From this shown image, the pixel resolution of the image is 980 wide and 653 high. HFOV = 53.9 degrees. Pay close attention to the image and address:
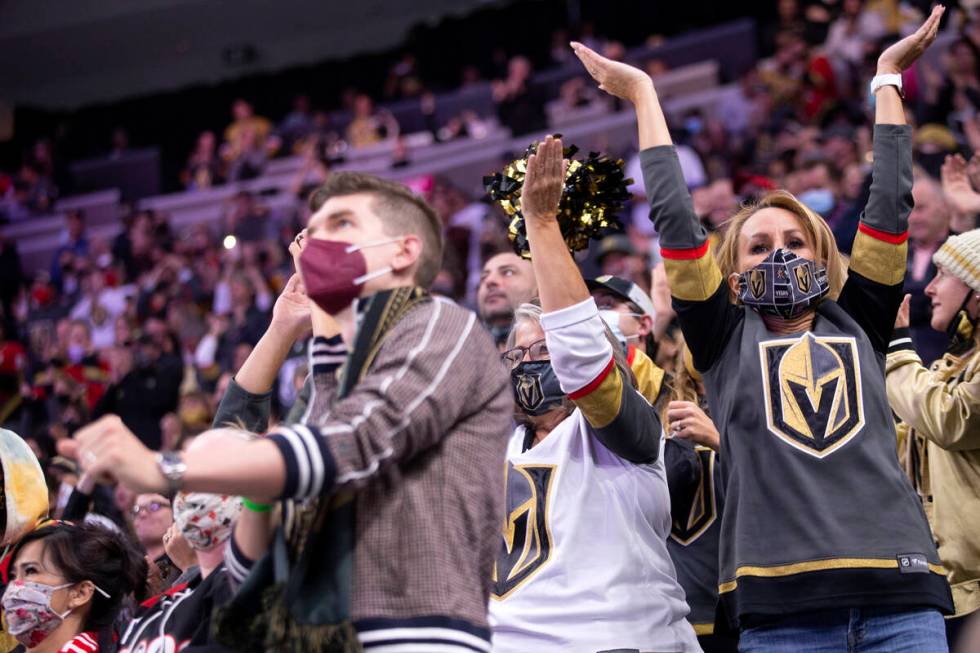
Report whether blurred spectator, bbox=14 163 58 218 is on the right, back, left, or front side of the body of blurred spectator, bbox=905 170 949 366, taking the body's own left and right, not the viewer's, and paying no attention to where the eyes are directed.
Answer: right

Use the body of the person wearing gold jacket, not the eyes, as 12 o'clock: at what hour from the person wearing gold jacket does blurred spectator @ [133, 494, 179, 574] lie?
The blurred spectator is roughly at 12 o'clock from the person wearing gold jacket.

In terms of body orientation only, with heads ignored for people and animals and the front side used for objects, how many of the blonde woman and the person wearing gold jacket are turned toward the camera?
1

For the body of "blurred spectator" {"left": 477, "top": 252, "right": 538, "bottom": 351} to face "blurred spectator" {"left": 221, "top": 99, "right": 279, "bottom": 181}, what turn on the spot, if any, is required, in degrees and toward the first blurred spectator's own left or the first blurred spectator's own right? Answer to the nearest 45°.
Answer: approximately 135° to the first blurred spectator's own right

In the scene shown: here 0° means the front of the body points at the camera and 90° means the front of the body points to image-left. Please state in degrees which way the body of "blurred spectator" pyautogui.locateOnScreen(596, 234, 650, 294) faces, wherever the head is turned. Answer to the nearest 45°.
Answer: approximately 45°

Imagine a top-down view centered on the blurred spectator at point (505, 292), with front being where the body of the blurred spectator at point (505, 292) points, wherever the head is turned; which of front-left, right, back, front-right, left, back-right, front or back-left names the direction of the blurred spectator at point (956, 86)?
back

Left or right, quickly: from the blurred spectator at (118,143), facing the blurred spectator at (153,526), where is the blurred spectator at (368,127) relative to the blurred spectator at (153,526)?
left

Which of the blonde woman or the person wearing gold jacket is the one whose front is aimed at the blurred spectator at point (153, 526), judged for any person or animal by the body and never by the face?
the person wearing gold jacket

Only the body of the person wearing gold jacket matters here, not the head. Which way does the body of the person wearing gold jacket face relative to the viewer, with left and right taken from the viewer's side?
facing to the left of the viewer
